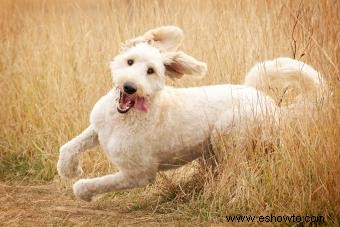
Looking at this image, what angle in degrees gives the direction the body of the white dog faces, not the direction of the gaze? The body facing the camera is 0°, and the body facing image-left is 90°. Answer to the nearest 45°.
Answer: approximately 45°
